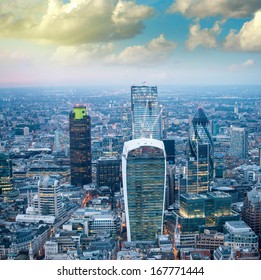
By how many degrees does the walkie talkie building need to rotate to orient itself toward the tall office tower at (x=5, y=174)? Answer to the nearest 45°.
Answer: approximately 135° to its right

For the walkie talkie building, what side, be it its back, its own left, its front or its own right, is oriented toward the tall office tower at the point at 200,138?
back

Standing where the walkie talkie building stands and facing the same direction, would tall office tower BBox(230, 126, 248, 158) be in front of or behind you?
behind

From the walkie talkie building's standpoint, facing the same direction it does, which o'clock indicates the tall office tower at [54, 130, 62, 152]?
The tall office tower is roughly at 5 o'clock from the walkie talkie building.

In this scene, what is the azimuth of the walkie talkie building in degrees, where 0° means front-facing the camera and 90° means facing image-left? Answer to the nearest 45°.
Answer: approximately 0°

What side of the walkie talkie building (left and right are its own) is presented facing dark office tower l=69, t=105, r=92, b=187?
back

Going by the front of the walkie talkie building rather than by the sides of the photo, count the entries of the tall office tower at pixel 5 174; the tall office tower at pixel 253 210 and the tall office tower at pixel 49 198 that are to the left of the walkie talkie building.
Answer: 1

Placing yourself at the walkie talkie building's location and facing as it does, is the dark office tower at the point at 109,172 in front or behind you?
behind

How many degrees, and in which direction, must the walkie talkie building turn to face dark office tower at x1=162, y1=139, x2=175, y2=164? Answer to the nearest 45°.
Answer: approximately 180°

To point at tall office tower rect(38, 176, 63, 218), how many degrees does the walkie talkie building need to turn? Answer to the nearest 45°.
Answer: approximately 135° to its right

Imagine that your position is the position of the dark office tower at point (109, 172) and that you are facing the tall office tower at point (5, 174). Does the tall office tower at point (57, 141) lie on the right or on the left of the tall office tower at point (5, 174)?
right

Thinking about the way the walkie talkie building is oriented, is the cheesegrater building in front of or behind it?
behind

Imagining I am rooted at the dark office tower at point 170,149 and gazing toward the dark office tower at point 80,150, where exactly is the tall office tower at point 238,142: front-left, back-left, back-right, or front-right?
back-right
